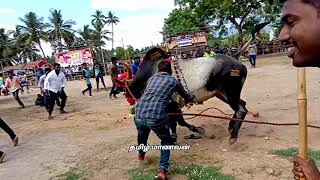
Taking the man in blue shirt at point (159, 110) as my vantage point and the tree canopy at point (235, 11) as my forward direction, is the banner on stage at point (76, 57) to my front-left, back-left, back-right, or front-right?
front-left

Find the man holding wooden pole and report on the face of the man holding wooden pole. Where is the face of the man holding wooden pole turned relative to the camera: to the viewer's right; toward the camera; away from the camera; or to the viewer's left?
to the viewer's left

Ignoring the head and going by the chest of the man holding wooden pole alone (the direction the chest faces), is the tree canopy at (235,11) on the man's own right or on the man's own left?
on the man's own right

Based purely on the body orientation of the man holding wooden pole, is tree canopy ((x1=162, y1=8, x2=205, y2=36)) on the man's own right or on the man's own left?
on the man's own right

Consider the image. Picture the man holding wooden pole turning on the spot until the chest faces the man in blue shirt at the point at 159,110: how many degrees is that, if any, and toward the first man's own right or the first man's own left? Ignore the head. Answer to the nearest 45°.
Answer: approximately 45° to the first man's own right

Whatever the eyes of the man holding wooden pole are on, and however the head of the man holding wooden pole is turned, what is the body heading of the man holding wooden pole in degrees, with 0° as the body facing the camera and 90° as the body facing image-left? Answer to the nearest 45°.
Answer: approximately 90°
